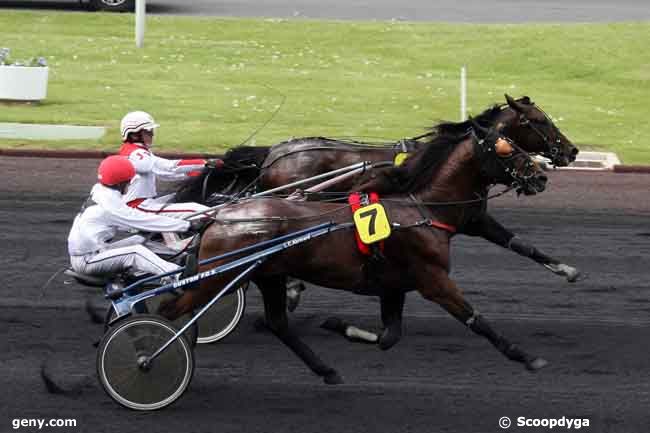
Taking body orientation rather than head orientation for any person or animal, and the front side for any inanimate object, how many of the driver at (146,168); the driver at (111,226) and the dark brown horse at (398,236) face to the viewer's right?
3

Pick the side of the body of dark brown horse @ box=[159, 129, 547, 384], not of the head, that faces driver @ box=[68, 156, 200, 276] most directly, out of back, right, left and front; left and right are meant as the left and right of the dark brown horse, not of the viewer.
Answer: back

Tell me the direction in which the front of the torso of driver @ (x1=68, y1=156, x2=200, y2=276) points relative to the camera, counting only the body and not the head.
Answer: to the viewer's right

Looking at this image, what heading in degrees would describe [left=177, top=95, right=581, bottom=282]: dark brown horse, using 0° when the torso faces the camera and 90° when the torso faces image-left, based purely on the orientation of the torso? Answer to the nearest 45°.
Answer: approximately 270°

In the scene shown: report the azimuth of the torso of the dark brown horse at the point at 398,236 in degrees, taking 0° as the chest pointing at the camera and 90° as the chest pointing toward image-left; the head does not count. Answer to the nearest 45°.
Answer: approximately 270°

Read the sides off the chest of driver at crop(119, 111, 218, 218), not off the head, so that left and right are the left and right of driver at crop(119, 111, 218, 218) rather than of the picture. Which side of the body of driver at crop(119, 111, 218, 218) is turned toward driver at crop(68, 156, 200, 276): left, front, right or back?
right

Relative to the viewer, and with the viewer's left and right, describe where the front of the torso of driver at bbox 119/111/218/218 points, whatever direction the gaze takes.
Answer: facing to the right of the viewer

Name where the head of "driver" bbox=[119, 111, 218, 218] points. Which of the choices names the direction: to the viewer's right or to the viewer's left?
to the viewer's right

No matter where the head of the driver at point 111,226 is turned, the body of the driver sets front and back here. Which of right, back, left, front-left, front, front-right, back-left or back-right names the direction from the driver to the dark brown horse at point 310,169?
front-left
